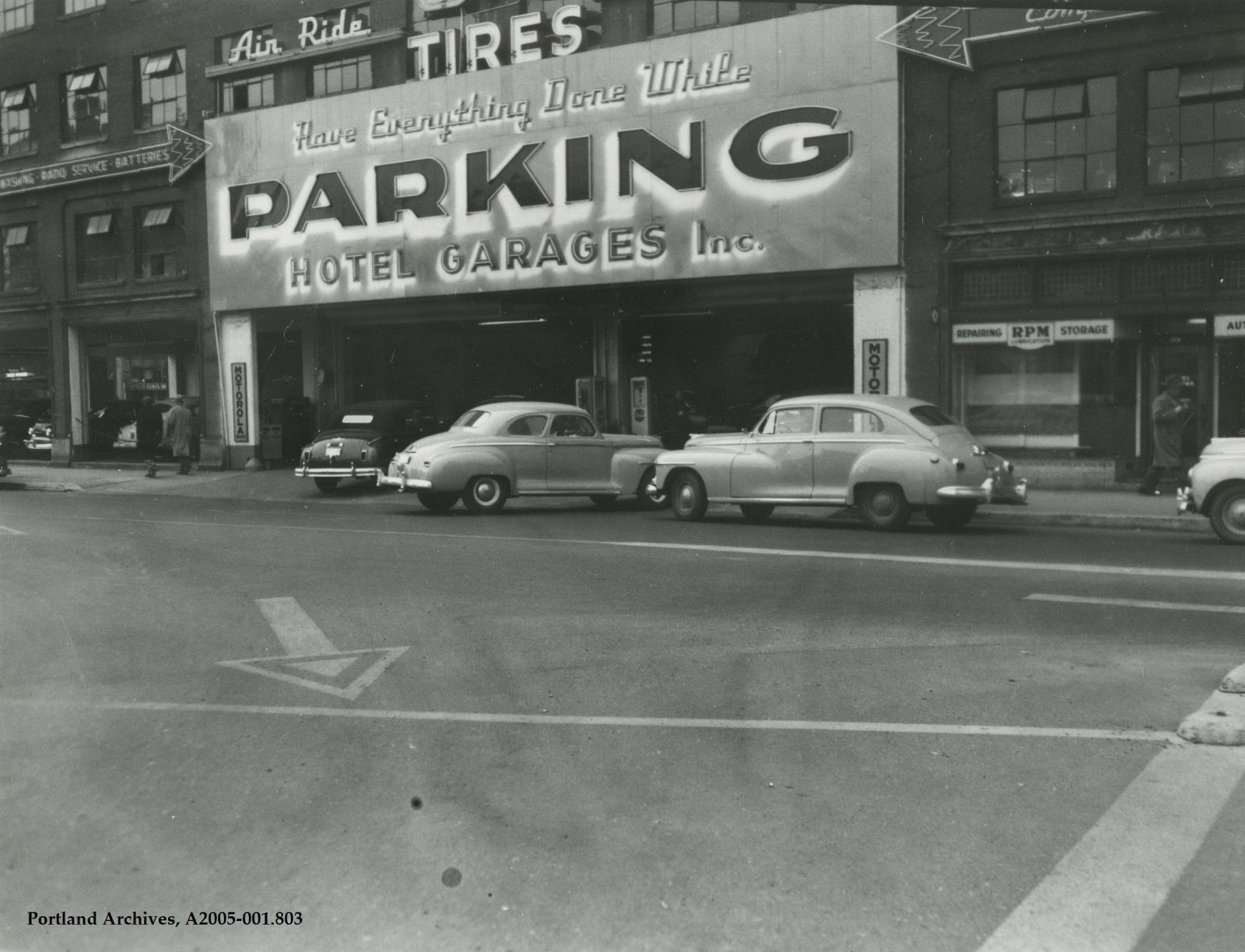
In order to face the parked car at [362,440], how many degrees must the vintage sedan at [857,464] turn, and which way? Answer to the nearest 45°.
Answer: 0° — it already faces it

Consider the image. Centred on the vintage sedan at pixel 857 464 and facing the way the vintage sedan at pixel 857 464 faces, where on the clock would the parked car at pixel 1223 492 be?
The parked car is roughly at 5 o'clock from the vintage sedan.

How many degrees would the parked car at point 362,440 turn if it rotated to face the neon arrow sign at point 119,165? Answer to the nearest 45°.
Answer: approximately 90° to its left

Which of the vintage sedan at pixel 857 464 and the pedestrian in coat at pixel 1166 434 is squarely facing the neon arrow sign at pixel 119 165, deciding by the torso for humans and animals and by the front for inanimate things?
the vintage sedan
